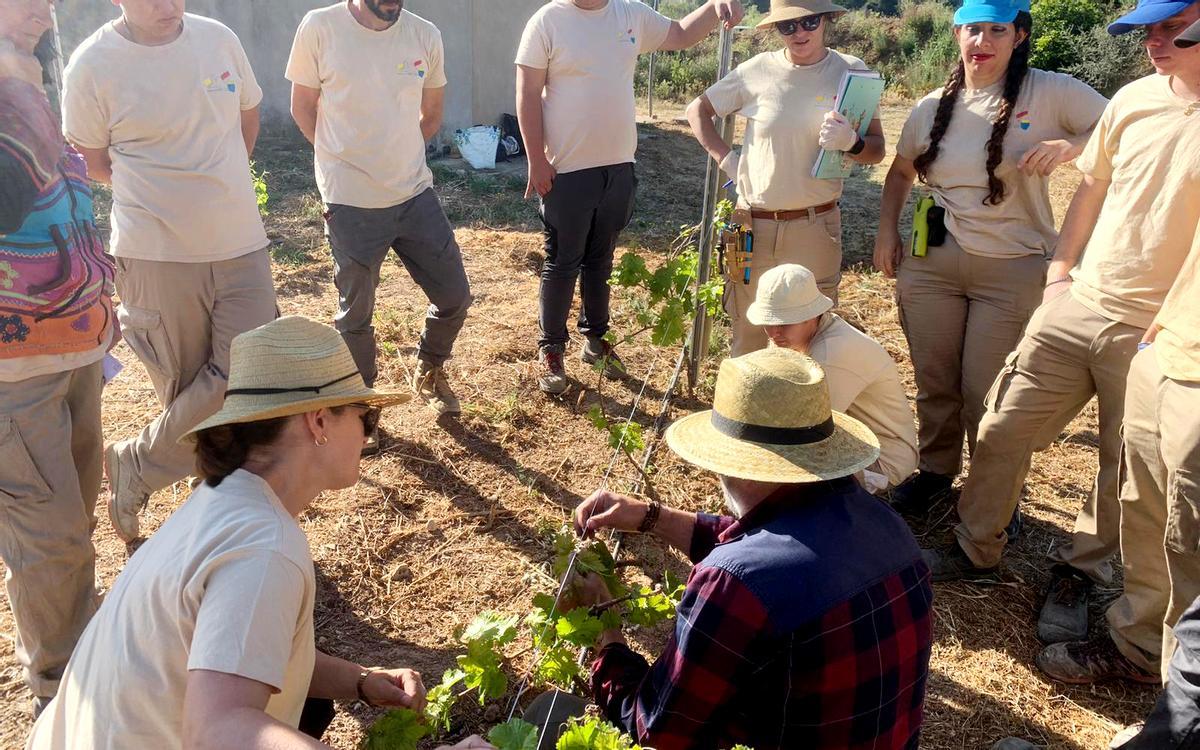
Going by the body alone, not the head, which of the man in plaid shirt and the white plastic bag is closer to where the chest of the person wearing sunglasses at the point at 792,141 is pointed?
the man in plaid shirt

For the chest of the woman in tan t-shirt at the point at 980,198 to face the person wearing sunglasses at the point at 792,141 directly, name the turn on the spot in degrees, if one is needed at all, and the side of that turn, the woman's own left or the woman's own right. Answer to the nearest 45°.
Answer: approximately 90° to the woman's own right

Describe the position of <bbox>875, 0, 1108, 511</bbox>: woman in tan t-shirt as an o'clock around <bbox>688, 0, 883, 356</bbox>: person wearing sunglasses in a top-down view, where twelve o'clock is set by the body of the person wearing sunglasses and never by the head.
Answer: The woman in tan t-shirt is roughly at 10 o'clock from the person wearing sunglasses.

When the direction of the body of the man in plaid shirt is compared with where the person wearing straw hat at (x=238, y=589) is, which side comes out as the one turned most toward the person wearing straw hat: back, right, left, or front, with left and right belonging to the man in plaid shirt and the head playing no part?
left

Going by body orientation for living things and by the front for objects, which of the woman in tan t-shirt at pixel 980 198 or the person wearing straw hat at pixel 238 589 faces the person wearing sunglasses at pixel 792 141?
the person wearing straw hat

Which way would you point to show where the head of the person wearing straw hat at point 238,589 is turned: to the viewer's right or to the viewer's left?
to the viewer's right

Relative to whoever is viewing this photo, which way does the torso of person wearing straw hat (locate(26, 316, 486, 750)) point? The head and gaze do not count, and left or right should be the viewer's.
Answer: facing away from the viewer and to the right of the viewer

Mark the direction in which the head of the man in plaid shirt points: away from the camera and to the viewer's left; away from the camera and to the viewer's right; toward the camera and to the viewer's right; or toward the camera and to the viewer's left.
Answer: away from the camera and to the viewer's left

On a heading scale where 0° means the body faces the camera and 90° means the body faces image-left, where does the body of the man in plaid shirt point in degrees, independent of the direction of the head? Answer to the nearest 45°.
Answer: approximately 135°

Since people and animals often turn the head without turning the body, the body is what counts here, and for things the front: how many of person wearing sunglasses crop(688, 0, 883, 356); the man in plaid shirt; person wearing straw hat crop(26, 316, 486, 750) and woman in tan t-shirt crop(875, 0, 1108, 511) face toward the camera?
2

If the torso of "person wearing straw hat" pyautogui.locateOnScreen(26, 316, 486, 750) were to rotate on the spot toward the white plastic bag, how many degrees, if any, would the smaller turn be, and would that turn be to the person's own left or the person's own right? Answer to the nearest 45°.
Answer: approximately 45° to the person's own left

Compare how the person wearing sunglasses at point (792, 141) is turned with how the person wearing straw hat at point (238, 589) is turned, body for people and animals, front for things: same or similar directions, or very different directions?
very different directions
